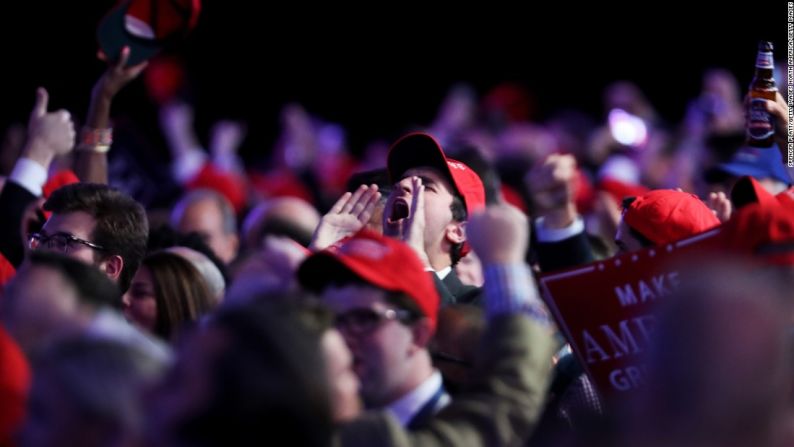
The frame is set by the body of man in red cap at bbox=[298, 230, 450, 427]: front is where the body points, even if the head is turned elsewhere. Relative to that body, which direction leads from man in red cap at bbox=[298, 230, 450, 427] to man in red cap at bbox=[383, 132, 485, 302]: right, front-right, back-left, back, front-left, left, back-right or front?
back-right

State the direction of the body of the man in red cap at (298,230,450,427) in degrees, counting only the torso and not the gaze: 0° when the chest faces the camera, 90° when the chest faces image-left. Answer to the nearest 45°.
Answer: approximately 45°
